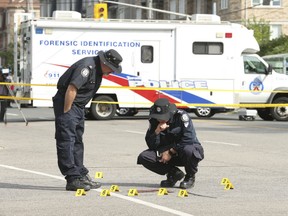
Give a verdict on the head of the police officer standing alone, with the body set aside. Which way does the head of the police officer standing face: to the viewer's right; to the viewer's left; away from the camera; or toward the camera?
to the viewer's right

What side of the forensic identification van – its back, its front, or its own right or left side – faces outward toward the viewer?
right

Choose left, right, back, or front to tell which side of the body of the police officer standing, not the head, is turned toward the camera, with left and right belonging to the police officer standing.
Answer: right

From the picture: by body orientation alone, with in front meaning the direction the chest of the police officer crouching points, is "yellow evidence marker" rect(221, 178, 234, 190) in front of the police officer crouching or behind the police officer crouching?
behind

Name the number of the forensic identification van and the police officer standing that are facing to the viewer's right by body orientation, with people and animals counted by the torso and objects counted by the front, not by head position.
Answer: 2

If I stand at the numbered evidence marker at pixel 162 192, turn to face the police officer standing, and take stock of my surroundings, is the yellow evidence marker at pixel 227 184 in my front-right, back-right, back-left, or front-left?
back-right

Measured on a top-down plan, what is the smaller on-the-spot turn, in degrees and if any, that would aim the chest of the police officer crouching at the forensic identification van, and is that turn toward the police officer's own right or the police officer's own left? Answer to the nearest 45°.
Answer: approximately 135° to the police officer's own right
